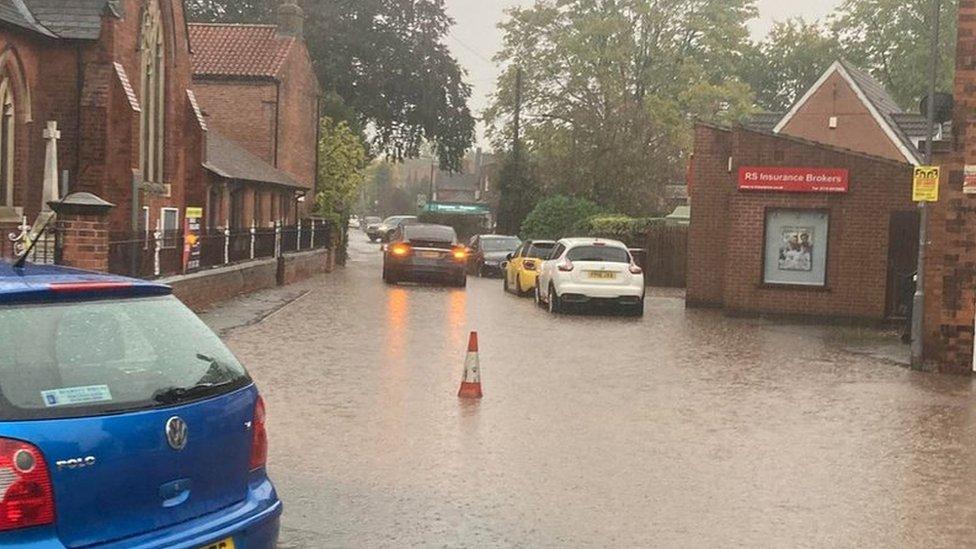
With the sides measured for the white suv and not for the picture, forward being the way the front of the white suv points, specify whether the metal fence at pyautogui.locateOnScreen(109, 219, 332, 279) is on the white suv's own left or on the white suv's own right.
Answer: on the white suv's own left

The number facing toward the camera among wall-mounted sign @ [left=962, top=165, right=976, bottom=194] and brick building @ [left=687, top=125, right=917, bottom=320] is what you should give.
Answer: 2

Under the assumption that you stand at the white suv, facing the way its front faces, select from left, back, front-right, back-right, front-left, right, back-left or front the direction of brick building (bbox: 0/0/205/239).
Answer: left

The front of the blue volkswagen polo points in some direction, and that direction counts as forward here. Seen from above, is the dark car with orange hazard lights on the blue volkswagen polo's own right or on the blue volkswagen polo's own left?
on the blue volkswagen polo's own right

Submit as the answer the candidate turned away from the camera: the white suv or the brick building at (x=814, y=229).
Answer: the white suv

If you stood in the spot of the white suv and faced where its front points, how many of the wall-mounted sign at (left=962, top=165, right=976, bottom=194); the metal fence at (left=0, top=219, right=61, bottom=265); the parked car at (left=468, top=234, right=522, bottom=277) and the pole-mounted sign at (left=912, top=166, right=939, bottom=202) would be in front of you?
1

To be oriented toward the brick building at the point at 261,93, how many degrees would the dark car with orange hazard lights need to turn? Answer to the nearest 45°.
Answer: approximately 45° to its left

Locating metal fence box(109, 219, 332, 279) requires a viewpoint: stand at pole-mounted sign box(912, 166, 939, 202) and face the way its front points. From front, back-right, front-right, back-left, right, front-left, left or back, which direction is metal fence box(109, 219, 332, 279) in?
right

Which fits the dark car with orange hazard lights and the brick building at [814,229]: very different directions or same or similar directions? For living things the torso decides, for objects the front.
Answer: very different directions

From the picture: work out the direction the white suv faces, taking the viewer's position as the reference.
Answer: facing away from the viewer

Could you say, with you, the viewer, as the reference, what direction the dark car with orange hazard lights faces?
facing away from the viewer

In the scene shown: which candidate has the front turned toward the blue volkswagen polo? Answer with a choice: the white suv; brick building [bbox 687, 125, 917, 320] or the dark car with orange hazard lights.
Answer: the brick building
